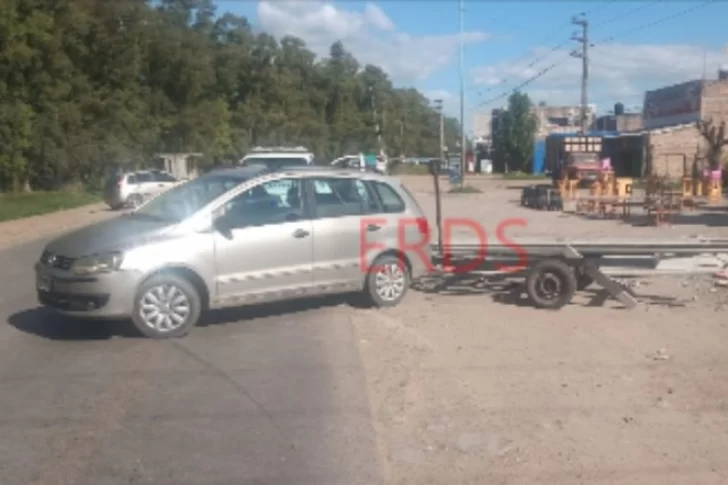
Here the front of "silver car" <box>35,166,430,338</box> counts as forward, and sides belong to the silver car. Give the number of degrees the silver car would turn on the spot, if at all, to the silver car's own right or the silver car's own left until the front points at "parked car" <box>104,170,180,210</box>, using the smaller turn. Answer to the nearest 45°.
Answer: approximately 135° to the silver car's own right

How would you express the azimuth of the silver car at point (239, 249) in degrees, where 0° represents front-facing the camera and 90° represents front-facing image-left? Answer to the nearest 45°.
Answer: approximately 45°
